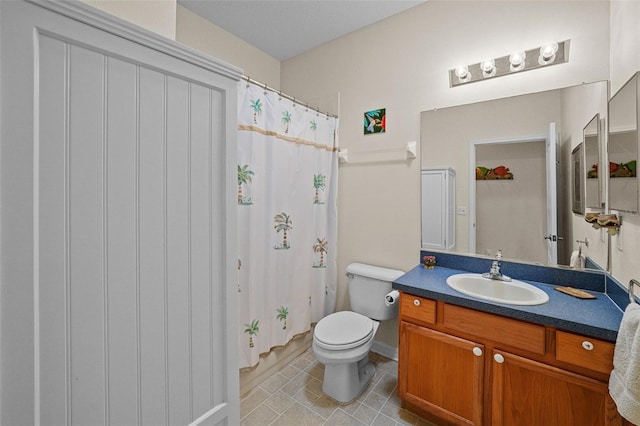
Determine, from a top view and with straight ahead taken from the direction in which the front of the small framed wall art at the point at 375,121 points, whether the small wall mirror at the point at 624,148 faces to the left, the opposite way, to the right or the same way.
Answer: to the right

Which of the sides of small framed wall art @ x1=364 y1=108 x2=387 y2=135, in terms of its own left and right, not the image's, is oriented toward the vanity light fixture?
left

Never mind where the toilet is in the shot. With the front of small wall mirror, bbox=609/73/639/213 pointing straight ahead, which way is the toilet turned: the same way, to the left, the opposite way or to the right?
to the left

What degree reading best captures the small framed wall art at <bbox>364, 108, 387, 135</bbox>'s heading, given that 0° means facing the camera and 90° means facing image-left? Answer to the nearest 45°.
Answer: approximately 45°

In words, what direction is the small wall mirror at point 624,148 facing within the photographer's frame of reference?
facing to the left of the viewer

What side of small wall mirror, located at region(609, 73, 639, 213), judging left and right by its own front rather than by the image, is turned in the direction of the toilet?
front

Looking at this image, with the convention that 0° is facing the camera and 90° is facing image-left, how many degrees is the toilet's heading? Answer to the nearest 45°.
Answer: approximately 45°

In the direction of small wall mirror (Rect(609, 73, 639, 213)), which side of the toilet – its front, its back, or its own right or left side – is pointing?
left

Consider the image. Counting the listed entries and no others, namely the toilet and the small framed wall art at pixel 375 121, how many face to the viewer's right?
0

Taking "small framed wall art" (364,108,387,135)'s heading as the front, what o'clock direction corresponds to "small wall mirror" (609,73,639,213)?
The small wall mirror is roughly at 9 o'clock from the small framed wall art.
